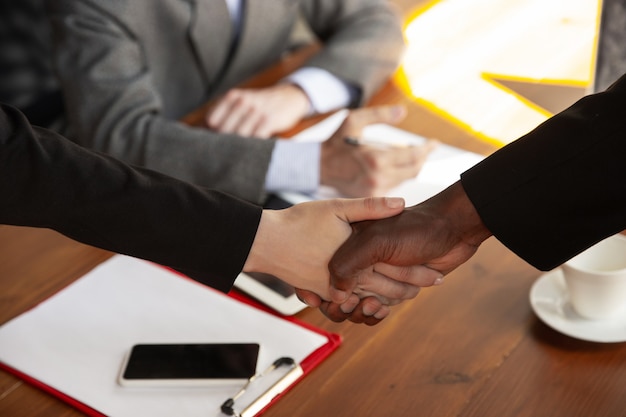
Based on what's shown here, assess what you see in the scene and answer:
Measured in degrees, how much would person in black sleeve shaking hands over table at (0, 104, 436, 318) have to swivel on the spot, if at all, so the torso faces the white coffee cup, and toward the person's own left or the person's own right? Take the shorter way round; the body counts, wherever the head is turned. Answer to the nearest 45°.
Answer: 0° — they already face it

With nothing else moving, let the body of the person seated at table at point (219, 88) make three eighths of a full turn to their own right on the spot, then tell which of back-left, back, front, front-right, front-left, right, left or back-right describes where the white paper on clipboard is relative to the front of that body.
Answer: left

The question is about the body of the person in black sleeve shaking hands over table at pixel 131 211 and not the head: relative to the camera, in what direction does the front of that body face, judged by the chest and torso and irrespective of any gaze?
to the viewer's right

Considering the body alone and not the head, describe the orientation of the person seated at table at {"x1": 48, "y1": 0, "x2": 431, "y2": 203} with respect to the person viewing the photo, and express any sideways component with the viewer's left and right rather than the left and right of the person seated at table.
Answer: facing the viewer and to the right of the viewer

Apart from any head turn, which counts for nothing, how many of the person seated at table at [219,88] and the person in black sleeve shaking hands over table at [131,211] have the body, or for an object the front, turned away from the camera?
0

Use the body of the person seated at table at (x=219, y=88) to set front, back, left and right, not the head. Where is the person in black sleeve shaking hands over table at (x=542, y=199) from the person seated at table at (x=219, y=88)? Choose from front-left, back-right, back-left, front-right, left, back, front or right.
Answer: front

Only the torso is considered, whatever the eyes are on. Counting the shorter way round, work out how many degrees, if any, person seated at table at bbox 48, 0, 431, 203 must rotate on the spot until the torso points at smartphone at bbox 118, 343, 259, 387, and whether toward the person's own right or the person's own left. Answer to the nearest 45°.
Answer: approximately 45° to the person's own right
